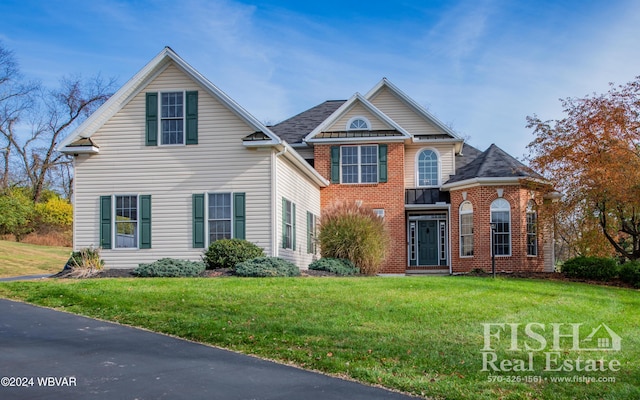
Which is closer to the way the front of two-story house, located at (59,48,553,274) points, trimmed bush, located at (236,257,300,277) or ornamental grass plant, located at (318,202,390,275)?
the trimmed bush

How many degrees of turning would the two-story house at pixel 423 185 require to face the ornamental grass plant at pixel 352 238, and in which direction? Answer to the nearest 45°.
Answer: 0° — it already faces it

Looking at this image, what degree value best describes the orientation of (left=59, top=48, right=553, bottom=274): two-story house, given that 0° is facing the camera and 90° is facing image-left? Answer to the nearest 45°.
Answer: approximately 0°

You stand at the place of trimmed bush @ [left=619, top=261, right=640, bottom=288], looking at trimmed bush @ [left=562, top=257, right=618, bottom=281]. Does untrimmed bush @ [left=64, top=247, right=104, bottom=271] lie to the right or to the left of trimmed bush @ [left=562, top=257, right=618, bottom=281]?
left

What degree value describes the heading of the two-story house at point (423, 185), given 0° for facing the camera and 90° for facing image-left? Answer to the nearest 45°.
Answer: approximately 0°

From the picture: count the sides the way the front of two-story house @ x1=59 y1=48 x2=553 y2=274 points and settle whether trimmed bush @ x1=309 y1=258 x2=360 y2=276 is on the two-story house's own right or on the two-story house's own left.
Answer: on the two-story house's own left

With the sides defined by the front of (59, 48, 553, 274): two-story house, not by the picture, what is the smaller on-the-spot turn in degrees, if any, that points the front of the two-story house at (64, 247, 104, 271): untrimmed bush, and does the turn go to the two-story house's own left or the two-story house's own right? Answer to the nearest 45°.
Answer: approximately 45° to the two-story house's own right
